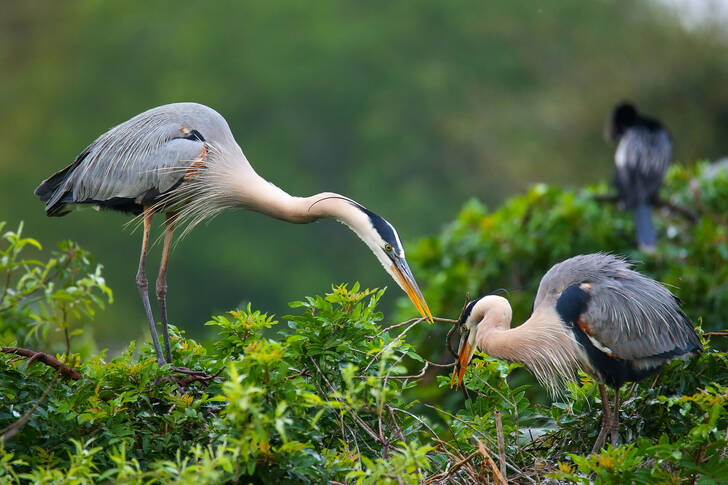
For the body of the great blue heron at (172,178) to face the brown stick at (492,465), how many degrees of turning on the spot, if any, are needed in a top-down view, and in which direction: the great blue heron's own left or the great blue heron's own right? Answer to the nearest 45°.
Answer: approximately 45° to the great blue heron's own right

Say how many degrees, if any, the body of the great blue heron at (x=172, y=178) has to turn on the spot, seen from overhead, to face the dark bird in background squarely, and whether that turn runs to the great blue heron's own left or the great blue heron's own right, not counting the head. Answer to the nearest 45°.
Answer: approximately 45° to the great blue heron's own left

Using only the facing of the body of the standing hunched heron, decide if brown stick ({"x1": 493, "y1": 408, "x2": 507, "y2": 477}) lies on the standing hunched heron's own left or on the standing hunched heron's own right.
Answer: on the standing hunched heron's own left

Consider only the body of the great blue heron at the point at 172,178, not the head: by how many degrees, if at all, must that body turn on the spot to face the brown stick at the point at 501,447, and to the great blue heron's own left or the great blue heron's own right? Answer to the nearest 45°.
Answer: approximately 45° to the great blue heron's own right

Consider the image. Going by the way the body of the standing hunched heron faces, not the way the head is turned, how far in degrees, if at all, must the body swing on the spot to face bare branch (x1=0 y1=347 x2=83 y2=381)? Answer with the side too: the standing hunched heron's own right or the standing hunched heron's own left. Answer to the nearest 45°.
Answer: approximately 45° to the standing hunched heron's own left

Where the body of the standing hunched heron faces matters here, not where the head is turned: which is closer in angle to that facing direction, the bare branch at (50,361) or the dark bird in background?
the bare branch

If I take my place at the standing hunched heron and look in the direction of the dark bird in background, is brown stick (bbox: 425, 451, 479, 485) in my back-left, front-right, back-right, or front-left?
back-left

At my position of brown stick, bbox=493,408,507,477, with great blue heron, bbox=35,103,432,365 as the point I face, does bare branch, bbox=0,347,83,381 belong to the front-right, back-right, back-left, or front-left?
front-left

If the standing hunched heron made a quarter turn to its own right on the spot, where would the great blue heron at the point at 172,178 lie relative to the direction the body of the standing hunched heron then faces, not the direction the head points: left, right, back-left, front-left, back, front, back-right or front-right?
left

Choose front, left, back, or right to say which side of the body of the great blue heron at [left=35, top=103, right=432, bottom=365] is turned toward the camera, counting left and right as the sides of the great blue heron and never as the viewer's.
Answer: right

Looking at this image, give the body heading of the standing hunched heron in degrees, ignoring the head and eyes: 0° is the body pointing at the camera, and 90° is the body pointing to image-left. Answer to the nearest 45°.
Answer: approximately 90°

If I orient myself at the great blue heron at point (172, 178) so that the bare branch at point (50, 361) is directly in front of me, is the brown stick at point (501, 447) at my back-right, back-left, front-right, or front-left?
back-left

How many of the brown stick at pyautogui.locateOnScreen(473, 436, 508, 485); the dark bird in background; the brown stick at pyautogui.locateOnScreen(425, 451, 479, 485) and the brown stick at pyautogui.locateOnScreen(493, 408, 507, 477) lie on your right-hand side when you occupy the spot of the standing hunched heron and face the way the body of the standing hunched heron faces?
1

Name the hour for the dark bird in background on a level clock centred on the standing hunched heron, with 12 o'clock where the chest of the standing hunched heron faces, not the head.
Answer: The dark bird in background is roughly at 3 o'clock from the standing hunched heron.

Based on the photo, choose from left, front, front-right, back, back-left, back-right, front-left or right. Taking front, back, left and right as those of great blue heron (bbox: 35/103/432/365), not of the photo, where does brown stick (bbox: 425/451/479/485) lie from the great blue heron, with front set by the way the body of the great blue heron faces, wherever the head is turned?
front-right
